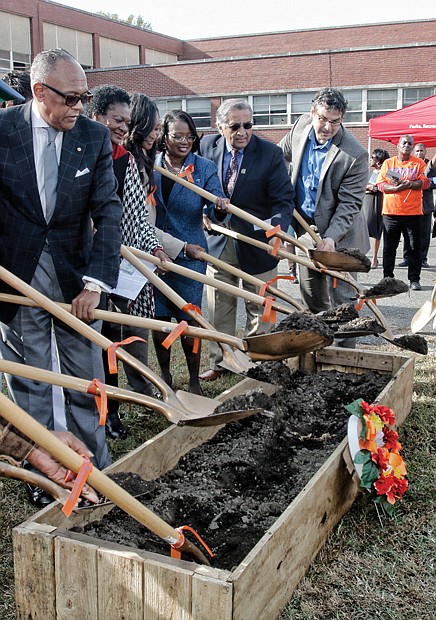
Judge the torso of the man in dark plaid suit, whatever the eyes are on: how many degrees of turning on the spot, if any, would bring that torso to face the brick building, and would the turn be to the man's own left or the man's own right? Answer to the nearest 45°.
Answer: approximately 135° to the man's own left

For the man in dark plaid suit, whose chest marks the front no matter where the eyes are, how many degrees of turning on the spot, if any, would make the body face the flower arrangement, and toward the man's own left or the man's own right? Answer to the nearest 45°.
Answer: approximately 45° to the man's own left

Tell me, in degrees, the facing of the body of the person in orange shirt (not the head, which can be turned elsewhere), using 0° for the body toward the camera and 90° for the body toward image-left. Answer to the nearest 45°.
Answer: approximately 0°

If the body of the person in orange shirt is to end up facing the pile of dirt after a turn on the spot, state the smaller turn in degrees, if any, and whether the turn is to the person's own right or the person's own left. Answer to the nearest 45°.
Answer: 0° — they already face it

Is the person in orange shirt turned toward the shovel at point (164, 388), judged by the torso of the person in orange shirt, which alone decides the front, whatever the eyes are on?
yes

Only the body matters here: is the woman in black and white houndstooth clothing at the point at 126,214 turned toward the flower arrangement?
yes

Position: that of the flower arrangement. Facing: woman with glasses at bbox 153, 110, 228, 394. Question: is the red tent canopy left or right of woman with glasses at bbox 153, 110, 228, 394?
right

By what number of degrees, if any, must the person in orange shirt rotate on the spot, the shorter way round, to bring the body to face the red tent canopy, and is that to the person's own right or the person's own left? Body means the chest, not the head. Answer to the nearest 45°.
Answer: approximately 180°

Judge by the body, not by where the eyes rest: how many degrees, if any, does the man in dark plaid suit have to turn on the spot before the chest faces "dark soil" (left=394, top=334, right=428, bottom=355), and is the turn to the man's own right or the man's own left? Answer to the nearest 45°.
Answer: approximately 45° to the man's own left
